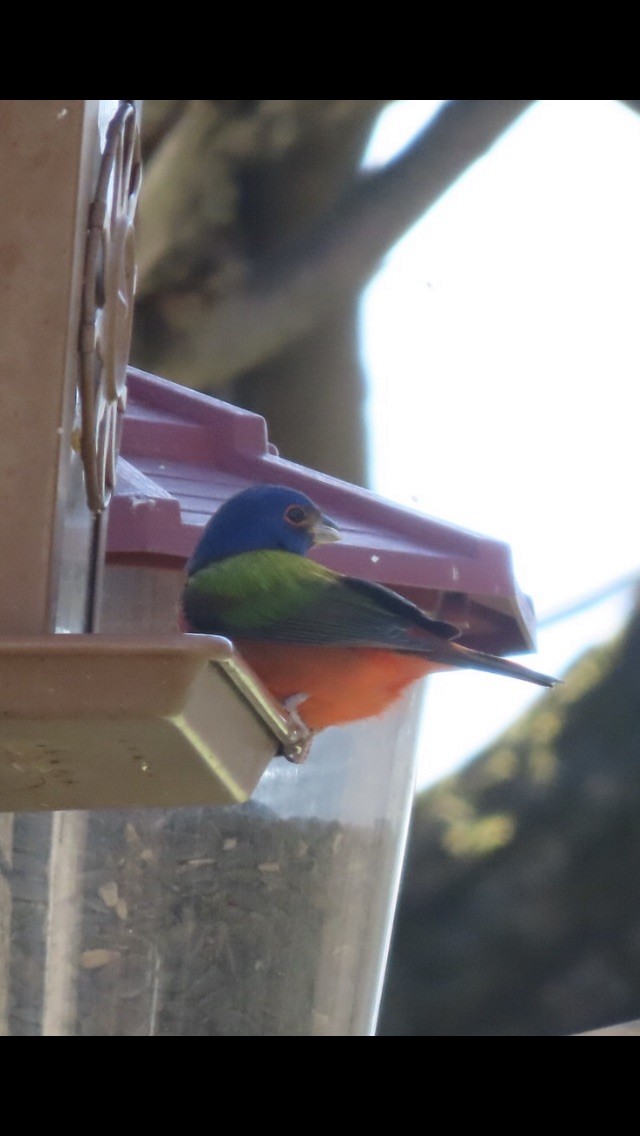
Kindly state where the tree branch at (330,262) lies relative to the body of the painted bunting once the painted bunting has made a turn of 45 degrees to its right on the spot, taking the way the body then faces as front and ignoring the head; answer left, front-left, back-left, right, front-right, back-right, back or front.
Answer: front-right

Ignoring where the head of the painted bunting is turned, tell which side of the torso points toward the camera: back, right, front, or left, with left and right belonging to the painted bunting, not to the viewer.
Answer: left

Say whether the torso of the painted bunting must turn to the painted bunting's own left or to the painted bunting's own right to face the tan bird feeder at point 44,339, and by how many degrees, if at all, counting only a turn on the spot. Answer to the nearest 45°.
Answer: approximately 45° to the painted bunting's own left
